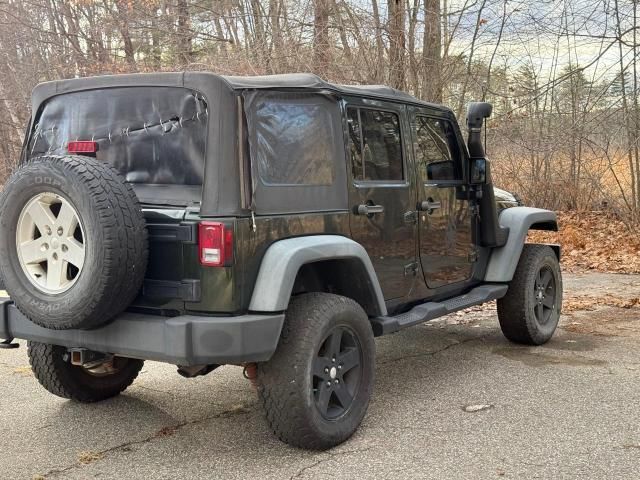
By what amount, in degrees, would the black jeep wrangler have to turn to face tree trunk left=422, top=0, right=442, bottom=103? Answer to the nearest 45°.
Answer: approximately 45° to its left

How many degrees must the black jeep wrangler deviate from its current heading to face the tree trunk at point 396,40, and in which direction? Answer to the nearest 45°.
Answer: approximately 45° to its left

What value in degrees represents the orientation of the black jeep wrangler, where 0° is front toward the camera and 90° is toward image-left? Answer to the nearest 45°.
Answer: approximately 225°
